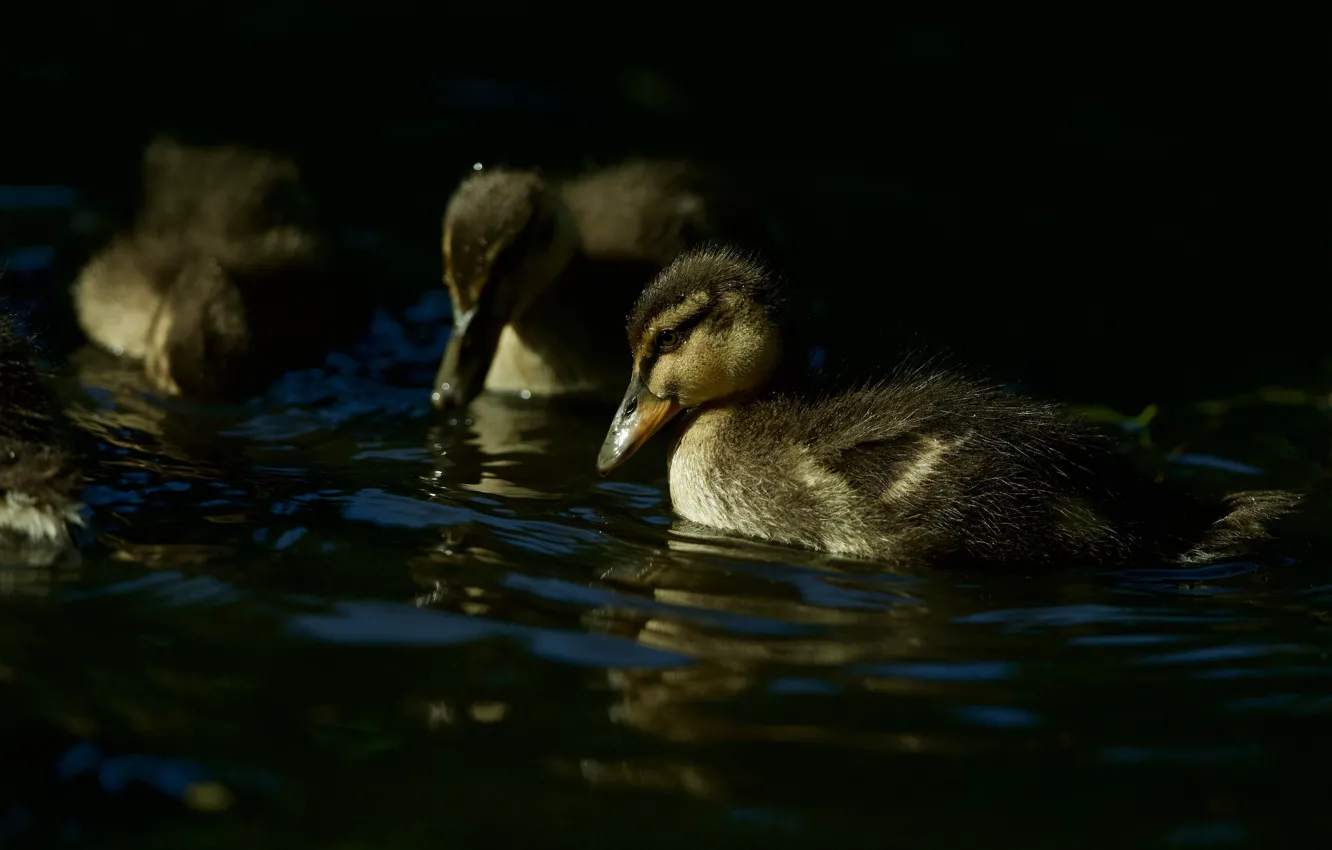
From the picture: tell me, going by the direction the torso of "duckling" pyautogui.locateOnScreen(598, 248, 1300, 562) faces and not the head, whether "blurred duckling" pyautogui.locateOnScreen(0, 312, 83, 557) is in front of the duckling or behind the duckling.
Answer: in front

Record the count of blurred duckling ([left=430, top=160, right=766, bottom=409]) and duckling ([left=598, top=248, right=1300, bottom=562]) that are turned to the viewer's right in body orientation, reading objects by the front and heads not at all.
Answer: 0

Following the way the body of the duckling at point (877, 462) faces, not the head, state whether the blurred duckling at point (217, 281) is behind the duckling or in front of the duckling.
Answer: in front

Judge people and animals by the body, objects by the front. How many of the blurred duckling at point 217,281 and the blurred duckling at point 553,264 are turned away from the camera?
0

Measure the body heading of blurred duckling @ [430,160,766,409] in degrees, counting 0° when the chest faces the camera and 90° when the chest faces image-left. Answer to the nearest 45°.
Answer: approximately 45°

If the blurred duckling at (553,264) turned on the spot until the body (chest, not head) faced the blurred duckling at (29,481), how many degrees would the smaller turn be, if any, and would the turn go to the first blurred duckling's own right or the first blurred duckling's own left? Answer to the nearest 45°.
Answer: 0° — it already faces it

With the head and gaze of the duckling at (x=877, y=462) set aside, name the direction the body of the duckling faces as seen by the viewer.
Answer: to the viewer's left
